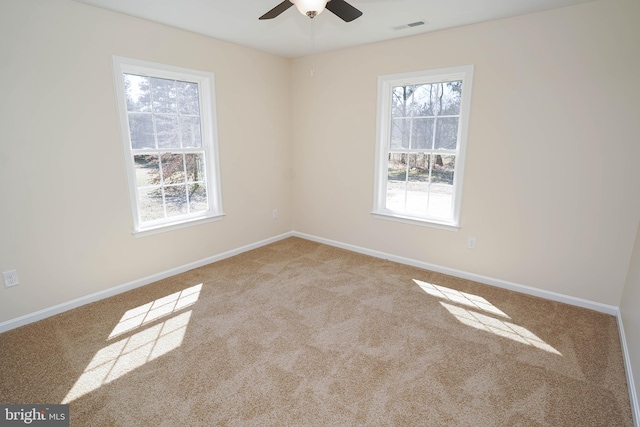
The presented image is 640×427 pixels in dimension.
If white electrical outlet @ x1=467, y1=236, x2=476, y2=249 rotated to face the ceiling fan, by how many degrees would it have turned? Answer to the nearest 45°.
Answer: approximately 45° to its right

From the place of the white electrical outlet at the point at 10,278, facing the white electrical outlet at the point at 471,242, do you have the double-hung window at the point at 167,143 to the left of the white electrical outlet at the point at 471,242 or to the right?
left

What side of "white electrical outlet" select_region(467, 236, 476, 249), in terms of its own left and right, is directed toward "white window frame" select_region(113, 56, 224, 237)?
right

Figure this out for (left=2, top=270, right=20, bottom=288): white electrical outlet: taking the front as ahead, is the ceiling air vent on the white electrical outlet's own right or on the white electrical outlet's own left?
on the white electrical outlet's own left

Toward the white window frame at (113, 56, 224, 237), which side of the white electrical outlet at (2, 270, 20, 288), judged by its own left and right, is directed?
left

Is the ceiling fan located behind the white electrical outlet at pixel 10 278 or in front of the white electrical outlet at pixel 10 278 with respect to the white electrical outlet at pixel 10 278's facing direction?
in front

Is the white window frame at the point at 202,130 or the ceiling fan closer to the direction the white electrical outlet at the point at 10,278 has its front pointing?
the ceiling fan

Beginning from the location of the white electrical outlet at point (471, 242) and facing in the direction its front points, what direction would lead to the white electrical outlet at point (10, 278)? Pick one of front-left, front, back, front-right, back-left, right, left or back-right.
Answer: front-right

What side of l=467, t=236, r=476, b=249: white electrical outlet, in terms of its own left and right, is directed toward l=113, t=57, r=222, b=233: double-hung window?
right
